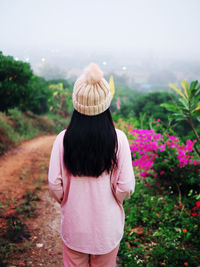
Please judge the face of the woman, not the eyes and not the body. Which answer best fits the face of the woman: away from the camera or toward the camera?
away from the camera

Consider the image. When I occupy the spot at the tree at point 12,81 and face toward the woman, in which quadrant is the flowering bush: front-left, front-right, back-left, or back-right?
front-left

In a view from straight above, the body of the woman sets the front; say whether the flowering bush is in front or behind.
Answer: in front

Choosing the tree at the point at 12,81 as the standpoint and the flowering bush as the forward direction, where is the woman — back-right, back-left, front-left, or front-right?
front-right

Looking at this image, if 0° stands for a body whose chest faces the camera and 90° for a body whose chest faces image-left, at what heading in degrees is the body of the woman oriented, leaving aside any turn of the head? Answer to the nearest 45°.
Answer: approximately 180°

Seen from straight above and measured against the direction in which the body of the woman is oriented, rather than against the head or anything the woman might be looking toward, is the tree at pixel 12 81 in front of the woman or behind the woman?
in front
